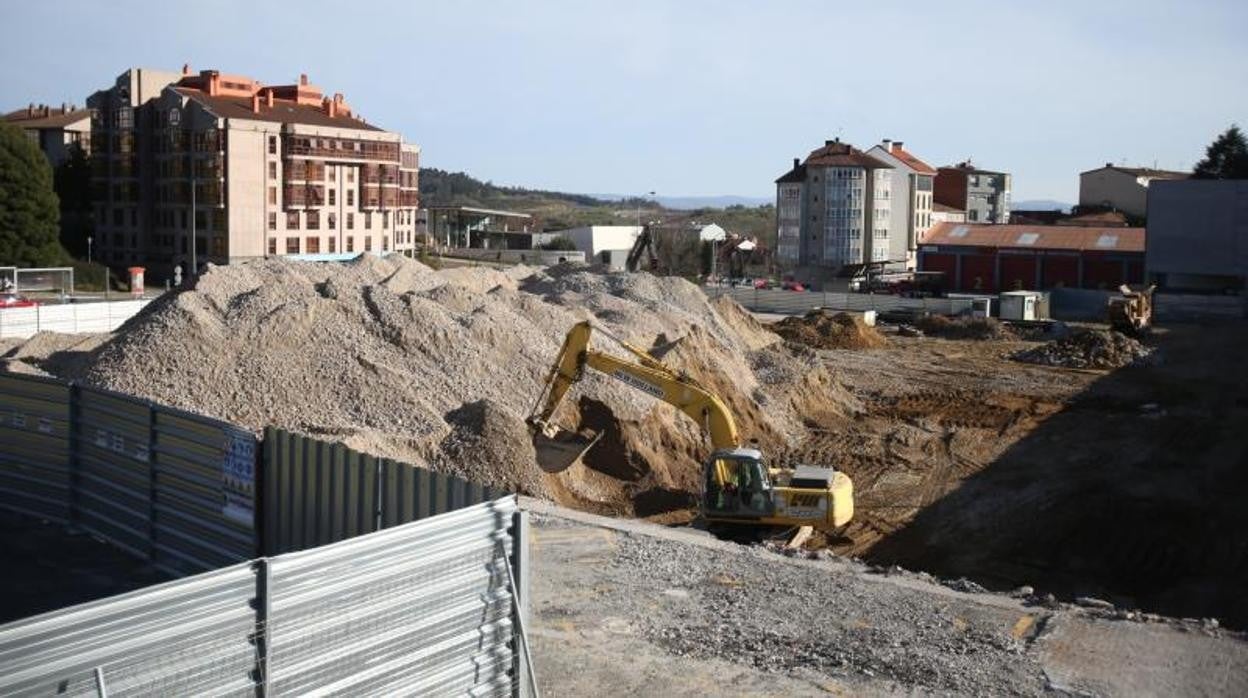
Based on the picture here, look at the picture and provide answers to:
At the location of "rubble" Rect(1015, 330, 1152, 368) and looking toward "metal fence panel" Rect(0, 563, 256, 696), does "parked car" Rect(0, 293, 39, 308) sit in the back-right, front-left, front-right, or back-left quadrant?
front-right

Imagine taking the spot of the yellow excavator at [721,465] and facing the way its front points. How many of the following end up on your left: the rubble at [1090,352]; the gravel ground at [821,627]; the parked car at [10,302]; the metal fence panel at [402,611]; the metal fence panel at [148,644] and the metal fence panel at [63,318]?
3

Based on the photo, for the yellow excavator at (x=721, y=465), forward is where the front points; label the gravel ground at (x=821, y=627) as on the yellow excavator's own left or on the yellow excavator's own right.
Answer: on the yellow excavator's own left

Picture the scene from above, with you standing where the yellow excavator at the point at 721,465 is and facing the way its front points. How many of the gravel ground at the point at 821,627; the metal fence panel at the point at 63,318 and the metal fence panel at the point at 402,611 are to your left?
2

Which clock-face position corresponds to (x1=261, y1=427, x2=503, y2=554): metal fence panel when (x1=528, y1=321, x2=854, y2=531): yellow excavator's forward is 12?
The metal fence panel is roughly at 10 o'clock from the yellow excavator.

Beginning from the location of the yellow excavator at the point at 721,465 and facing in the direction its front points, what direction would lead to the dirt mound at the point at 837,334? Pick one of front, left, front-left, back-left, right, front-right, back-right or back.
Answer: right

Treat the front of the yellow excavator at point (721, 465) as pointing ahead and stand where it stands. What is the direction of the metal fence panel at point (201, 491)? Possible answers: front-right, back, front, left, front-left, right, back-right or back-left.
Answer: front-left

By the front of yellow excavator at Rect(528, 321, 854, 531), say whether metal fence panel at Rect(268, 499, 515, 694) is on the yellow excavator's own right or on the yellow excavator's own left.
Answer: on the yellow excavator's own left

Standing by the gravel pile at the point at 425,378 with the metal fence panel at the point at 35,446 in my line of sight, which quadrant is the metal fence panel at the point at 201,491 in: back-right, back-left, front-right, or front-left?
front-left

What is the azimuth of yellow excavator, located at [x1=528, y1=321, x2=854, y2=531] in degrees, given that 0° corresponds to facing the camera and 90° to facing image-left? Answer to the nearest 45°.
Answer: approximately 90°

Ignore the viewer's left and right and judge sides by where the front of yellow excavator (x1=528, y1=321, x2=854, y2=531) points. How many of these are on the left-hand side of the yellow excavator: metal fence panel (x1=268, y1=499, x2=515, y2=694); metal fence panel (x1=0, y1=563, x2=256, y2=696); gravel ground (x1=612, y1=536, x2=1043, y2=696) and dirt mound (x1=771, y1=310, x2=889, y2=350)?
3

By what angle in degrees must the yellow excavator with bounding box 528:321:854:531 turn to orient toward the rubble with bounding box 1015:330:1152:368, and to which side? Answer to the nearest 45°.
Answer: approximately 135° to its right

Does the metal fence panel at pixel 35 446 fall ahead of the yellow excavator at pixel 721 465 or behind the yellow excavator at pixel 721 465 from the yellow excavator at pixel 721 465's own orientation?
ahead
